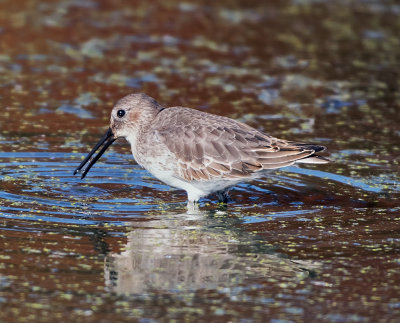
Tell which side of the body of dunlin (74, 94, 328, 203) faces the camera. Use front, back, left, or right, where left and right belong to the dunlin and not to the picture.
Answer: left
